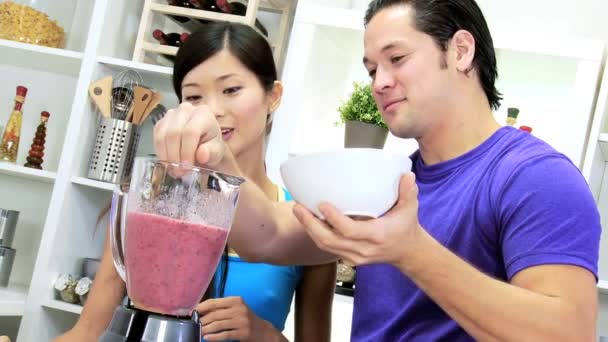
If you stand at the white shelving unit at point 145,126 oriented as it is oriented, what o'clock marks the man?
The man is roughly at 11 o'clock from the white shelving unit.

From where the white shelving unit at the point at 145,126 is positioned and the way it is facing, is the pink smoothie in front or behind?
in front

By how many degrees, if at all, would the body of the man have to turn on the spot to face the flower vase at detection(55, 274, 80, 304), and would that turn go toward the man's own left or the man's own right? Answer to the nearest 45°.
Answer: approximately 90° to the man's own right

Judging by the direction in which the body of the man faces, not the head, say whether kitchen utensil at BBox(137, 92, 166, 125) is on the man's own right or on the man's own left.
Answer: on the man's own right

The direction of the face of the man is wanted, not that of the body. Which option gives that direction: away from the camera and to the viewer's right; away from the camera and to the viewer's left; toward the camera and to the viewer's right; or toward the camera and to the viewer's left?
toward the camera and to the viewer's left

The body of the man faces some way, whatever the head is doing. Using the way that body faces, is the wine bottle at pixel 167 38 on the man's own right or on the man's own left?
on the man's own right

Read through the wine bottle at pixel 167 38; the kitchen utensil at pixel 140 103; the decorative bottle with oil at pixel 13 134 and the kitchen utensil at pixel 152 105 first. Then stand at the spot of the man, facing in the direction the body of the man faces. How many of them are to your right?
4

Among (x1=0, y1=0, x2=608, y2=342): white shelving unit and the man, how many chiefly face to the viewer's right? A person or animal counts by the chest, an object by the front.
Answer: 0

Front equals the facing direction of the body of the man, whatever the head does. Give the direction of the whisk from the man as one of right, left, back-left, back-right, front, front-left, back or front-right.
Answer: right

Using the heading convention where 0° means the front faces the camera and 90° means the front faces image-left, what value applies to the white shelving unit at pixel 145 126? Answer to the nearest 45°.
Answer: approximately 0°

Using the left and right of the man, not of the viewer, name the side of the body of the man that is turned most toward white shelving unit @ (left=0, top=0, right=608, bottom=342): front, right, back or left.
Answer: right

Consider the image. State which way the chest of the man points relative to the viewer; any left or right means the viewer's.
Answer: facing the viewer and to the left of the viewer

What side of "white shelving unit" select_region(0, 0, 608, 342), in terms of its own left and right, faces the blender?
front

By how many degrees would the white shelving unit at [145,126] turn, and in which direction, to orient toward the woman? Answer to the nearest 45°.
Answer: approximately 45° to its left

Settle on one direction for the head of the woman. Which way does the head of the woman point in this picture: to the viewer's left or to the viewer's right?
to the viewer's left
